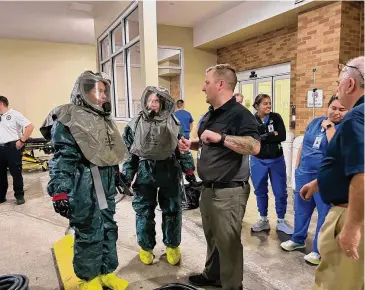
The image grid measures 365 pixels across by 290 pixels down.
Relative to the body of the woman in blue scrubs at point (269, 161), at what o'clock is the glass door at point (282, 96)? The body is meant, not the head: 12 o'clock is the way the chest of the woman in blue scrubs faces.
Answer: The glass door is roughly at 6 o'clock from the woman in blue scrubs.

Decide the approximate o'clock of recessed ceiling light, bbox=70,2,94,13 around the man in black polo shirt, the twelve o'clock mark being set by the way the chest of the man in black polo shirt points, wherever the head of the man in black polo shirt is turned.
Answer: The recessed ceiling light is roughly at 2 o'clock from the man in black polo shirt.

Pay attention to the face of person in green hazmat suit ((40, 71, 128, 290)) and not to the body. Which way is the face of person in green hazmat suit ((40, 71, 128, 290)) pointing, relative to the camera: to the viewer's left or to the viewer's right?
to the viewer's right

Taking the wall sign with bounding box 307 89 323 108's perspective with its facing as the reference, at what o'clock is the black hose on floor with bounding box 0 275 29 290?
The black hose on floor is roughly at 1 o'clock from the wall sign.

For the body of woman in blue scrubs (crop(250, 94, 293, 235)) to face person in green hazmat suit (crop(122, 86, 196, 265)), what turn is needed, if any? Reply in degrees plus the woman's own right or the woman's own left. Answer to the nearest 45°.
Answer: approximately 45° to the woman's own right

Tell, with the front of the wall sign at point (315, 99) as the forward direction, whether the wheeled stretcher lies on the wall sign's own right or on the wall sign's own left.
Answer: on the wall sign's own right

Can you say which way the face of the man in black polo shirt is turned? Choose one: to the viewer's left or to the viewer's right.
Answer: to the viewer's left

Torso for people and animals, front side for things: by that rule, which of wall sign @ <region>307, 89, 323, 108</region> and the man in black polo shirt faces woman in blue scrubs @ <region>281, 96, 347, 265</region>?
the wall sign
